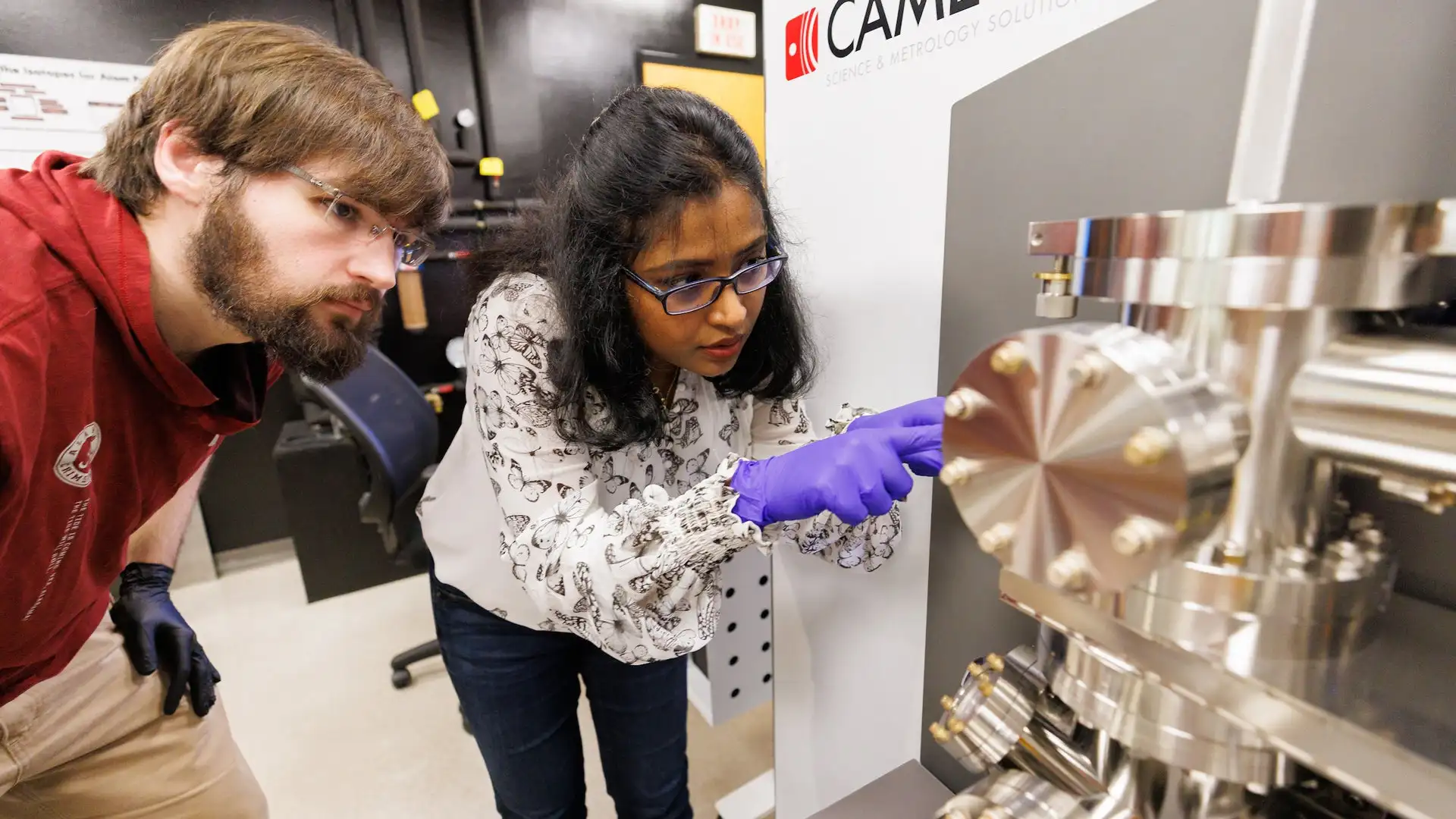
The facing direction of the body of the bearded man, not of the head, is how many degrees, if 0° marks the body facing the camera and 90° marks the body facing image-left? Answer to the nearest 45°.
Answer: approximately 315°

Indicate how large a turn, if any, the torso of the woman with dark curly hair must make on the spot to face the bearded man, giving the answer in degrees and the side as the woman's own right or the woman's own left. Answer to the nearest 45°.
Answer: approximately 135° to the woman's own right

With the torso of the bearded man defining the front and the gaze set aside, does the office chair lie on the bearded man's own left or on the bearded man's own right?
on the bearded man's own left

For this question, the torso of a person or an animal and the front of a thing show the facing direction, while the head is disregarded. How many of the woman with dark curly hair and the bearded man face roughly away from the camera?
0

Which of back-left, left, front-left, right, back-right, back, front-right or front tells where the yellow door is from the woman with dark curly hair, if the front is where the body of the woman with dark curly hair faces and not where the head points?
back-left

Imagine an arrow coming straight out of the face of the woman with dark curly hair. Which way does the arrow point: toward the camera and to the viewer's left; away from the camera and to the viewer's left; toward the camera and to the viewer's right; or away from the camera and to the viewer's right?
toward the camera and to the viewer's right

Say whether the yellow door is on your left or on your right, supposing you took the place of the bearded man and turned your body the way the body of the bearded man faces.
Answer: on your left

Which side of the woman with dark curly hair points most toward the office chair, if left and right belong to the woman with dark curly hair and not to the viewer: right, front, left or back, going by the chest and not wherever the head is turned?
back

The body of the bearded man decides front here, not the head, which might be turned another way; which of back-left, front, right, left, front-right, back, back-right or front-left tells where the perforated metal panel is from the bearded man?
front-left

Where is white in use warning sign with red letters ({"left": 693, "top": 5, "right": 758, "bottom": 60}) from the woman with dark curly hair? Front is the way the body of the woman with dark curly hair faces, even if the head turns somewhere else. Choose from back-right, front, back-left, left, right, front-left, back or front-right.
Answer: back-left

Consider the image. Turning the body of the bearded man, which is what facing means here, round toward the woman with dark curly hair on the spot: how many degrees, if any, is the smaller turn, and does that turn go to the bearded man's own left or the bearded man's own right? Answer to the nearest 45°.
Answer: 0° — they already face them

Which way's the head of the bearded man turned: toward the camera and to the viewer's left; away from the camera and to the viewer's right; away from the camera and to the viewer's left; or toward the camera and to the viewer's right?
toward the camera and to the viewer's right

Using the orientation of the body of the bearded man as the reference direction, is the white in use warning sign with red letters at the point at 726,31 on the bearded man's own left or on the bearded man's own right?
on the bearded man's own left
